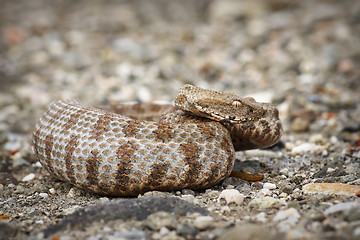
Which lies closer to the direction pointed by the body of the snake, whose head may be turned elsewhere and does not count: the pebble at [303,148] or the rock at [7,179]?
the pebble

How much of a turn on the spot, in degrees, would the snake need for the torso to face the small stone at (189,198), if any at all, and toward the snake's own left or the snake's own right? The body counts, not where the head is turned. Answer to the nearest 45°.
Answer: approximately 45° to the snake's own right

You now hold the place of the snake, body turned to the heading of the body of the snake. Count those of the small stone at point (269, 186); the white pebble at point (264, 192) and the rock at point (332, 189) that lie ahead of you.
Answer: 3

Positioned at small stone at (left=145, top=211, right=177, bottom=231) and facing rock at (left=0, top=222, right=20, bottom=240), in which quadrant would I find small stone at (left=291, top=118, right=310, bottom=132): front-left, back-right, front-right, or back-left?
back-right

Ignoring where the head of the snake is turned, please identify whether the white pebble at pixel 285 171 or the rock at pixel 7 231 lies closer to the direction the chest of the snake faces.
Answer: the white pebble

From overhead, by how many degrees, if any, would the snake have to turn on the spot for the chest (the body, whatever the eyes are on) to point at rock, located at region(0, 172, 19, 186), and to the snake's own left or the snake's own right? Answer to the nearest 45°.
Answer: approximately 135° to the snake's own left

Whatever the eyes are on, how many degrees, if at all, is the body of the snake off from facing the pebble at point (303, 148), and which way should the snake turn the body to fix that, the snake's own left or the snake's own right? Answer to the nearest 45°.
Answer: approximately 45° to the snake's own left

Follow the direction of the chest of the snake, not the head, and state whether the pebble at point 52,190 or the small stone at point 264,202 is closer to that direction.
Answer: the small stone

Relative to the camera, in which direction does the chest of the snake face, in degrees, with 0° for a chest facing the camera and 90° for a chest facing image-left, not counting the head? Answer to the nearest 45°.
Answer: approximately 270°

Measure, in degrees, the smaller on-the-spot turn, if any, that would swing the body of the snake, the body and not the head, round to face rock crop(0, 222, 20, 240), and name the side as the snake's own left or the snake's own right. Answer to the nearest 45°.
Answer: approximately 135° to the snake's own right
